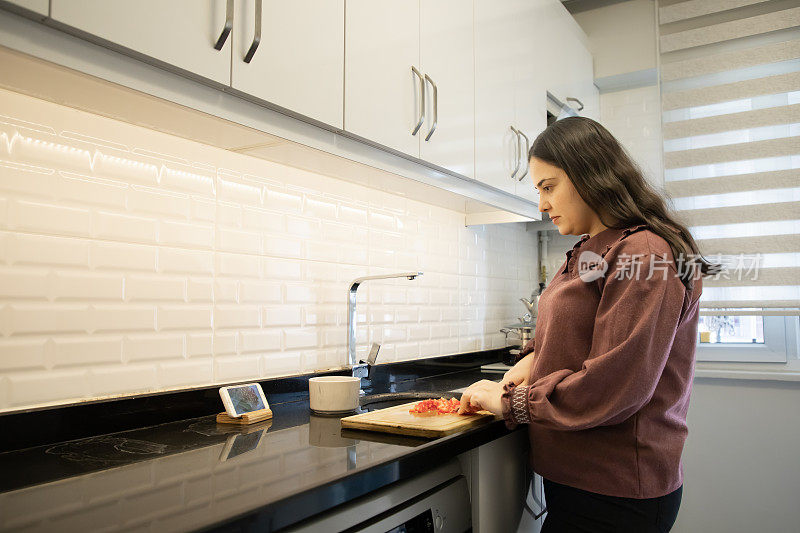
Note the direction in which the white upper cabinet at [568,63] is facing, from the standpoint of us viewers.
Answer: facing the viewer and to the right of the viewer

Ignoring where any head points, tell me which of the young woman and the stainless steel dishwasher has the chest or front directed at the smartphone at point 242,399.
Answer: the young woman

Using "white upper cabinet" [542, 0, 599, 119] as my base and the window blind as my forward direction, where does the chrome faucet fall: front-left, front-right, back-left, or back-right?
back-right

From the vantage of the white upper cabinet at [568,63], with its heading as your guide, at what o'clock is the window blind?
The window blind is roughly at 10 o'clock from the white upper cabinet.

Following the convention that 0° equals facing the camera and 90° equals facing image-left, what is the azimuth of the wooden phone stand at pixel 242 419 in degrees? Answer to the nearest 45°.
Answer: approximately 315°

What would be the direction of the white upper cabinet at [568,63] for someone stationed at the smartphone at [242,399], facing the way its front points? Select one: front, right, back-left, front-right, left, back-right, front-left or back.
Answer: left

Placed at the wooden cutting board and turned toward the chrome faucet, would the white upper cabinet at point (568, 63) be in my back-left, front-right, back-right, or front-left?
front-right

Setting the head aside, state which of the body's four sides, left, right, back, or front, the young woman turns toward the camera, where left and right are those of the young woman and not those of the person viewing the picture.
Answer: left

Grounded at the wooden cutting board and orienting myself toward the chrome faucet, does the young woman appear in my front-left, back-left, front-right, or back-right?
back-right

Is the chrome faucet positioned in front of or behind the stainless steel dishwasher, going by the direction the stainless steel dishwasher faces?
behind

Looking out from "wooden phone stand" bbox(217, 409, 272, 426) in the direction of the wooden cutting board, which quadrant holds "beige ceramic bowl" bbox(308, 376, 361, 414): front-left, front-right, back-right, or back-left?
front-left

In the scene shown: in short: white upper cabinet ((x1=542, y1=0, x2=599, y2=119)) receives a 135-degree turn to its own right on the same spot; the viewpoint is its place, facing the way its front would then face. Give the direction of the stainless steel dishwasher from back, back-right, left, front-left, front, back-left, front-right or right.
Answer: left

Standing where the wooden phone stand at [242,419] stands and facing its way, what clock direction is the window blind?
The window blind is roughly at 10 o'clock from the wooden phone stand.

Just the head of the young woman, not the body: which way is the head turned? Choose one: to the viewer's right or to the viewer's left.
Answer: to the viewer's left
